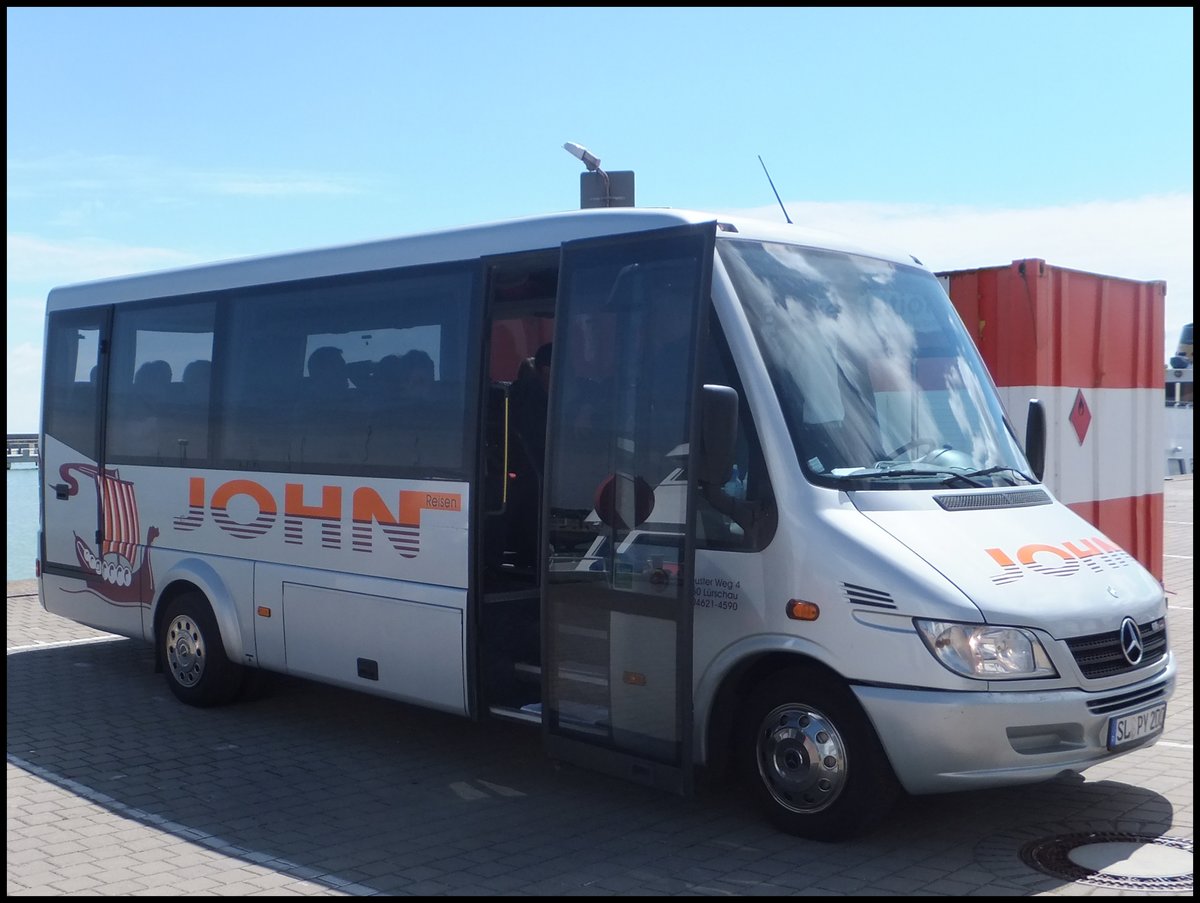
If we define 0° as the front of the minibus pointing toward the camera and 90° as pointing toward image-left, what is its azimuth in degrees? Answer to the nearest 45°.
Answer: approximately 315°

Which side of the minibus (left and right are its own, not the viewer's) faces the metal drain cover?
front

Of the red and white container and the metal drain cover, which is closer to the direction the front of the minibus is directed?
the metal drain cover

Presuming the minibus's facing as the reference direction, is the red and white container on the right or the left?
on its left

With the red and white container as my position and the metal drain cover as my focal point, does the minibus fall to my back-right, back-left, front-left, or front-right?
front-right
